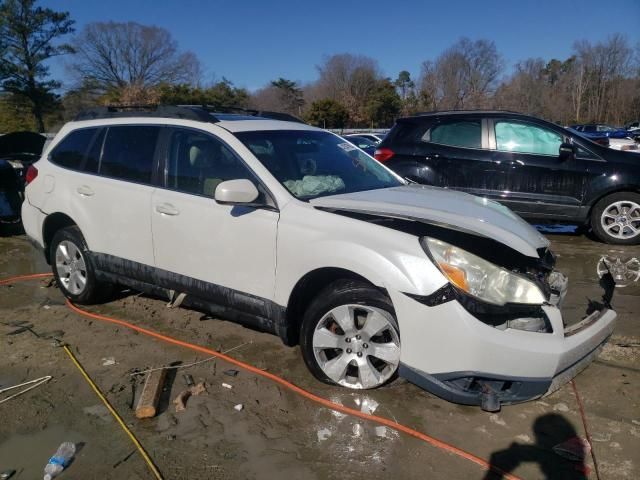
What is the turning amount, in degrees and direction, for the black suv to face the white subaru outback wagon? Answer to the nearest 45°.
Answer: approximately 90° to its right

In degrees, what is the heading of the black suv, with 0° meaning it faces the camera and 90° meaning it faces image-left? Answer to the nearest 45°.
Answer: approximately 270°

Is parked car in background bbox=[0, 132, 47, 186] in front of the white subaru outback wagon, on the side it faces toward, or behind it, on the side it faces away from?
behind

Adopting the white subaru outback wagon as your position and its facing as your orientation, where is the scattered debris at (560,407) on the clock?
The scattered debris is roughly at 11 o'clock from the white subaru outback wagon.

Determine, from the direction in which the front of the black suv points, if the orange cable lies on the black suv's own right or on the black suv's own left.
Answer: on the black suv's own right

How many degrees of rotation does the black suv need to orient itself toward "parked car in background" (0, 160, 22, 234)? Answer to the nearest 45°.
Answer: approximately 180°

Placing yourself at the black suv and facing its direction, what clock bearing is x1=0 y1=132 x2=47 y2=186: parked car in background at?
The parked car in background is roughly at 6 o'clock from the black suv.

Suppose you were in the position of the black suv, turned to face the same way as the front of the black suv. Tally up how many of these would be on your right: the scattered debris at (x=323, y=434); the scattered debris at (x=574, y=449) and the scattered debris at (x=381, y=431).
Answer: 3

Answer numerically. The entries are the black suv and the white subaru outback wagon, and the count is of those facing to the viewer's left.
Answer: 0

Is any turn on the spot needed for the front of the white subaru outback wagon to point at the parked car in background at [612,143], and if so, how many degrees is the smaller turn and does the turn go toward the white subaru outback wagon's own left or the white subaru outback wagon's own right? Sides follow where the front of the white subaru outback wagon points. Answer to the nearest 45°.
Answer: approximately 90° to the white subaru outback wagon's own left

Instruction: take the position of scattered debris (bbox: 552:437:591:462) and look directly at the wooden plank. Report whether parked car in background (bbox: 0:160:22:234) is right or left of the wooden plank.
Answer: right

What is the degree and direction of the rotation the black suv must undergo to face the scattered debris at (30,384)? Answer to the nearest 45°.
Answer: approximately 135° to its right

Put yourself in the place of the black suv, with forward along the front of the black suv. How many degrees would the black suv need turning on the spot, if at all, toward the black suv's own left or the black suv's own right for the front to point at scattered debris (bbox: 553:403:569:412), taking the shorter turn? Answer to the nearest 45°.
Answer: approximately 90° to the black suv's own right

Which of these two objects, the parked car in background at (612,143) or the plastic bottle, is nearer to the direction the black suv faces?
the parked car in background
